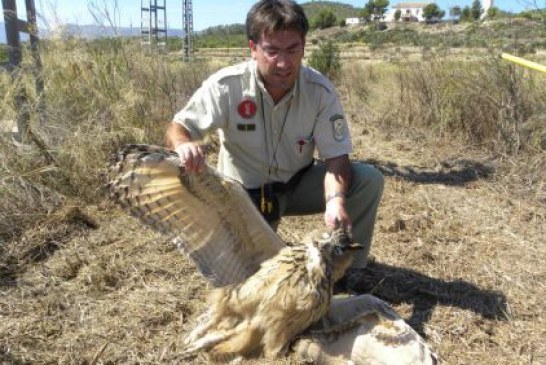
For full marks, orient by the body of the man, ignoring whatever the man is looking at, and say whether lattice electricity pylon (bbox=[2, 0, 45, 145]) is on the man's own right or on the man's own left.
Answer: on the man's own right

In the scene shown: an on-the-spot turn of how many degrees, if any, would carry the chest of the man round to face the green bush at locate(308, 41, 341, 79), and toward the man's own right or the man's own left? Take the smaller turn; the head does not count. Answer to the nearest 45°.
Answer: approximately 180°

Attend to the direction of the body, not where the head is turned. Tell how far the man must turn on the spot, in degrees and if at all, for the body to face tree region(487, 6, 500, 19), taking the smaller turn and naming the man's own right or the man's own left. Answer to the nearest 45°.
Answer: approximately 135° to the man's own left

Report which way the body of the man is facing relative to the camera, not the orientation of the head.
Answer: toward the camera
